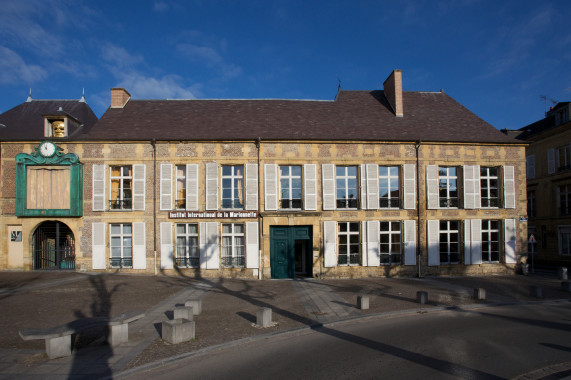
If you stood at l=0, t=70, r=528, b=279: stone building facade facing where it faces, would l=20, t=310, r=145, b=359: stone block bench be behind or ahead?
ahead

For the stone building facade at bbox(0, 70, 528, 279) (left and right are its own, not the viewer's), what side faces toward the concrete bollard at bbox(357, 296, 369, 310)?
front

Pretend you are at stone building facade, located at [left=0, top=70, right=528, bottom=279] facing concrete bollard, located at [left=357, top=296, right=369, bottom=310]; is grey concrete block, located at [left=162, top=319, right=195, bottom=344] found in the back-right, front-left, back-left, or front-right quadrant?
front-right

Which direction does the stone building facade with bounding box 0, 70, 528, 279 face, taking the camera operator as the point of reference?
facing the viewer

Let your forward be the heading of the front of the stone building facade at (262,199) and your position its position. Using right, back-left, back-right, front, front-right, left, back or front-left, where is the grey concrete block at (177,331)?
front

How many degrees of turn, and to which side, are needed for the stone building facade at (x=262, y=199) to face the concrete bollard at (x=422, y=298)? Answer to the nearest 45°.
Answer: approximately 45° to its left

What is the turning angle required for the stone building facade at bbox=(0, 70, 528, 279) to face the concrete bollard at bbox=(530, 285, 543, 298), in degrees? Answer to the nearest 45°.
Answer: approximately 45° to its left
